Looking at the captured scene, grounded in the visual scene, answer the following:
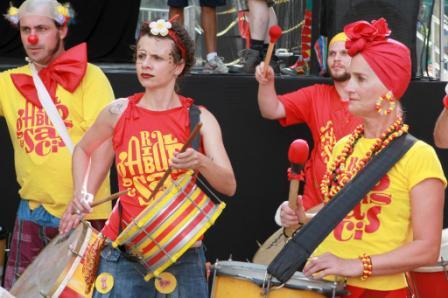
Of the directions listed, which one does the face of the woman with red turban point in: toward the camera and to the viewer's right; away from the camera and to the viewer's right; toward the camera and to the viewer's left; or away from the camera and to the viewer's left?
toward the camera and to the viewer's left

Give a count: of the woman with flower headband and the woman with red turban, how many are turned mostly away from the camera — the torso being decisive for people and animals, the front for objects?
0

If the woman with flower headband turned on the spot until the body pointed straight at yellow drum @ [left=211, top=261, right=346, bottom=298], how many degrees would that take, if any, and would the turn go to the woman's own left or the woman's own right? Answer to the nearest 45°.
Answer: approximately 90° to the woman's own left

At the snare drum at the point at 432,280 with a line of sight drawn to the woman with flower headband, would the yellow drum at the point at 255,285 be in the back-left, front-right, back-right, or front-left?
front-left

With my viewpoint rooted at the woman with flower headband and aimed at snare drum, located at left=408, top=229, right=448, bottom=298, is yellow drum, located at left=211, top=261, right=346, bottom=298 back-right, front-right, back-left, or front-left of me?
front-right

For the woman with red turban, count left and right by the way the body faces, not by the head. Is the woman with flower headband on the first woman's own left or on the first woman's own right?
on the first woman's own right

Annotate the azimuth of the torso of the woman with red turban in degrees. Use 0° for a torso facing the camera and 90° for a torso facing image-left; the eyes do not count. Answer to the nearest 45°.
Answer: approximately 45°

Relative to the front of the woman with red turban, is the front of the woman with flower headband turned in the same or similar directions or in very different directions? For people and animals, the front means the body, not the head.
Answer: same or similar directions

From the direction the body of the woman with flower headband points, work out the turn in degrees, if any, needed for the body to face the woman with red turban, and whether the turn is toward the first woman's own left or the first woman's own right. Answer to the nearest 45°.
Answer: approximately 90° to the first woman's own left

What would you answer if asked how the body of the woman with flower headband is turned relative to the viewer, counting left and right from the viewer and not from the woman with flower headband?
facing the viewer and to the left of the viewer
